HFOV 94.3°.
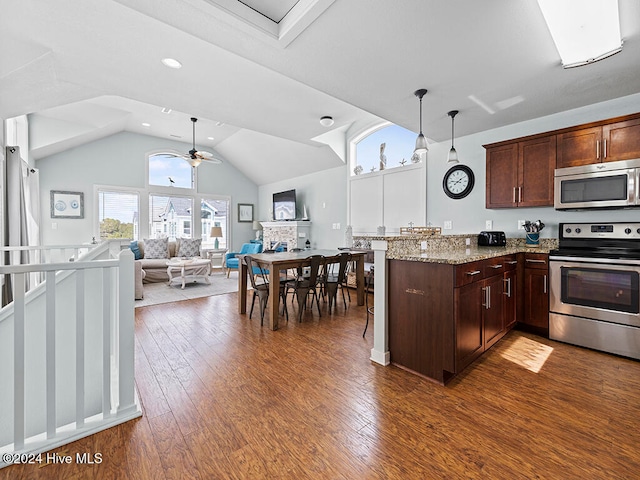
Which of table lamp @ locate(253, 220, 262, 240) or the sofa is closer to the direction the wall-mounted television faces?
the sofa

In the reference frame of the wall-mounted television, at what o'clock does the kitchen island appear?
The kitchen island is roughly at 10 o'clock from the wall-mounted television.

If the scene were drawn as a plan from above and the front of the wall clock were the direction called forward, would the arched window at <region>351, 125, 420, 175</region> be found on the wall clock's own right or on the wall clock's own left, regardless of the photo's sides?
on the wall clock's own right

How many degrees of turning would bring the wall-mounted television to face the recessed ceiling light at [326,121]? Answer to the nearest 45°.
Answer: approximately 45° to its left

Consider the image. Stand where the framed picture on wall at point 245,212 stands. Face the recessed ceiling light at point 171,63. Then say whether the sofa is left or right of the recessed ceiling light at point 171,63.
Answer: right

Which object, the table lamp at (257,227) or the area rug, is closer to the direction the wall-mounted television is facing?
the area rug

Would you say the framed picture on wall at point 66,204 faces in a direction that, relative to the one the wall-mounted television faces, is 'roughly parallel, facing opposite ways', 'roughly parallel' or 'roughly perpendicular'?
roughly perpendicular

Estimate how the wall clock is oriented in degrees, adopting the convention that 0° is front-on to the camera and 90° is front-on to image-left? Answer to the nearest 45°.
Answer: approximately 45°

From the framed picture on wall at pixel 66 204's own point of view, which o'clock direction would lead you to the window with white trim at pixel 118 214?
The window with white trim is roughly at 9 o'clock from the framed picture on wall.

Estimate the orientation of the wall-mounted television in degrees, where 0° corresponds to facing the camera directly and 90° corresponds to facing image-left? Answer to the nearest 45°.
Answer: approximately 45°
